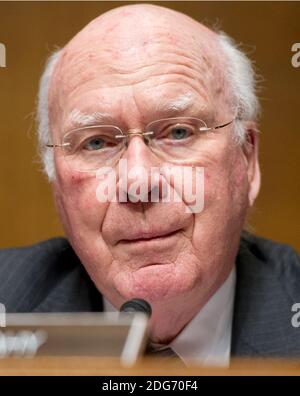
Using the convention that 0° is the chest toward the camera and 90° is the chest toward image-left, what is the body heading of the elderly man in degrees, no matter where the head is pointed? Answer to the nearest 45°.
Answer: approximately 0°
